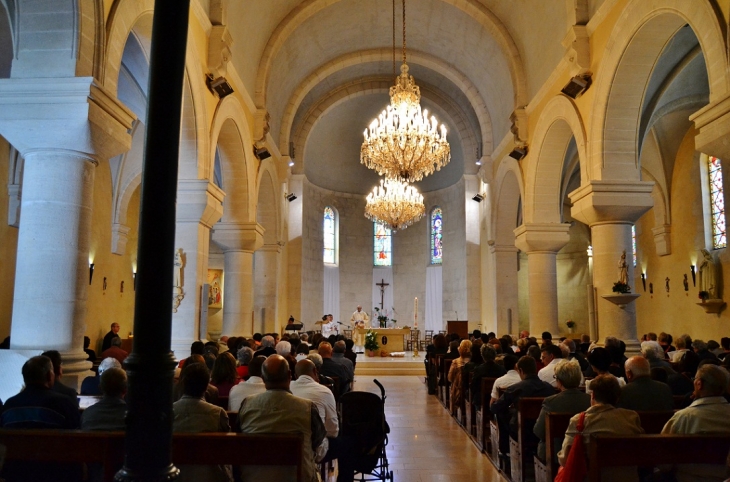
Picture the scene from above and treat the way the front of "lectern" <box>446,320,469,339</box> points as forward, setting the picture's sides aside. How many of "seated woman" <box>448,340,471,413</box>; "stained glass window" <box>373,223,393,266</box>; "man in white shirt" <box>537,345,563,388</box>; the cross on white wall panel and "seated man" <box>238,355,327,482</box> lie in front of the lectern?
3

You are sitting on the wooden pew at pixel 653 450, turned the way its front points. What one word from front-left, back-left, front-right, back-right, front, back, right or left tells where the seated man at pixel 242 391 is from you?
left

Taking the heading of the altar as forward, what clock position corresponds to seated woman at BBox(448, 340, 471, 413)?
The seated woman is roughly at 12 o'clock from the altar.

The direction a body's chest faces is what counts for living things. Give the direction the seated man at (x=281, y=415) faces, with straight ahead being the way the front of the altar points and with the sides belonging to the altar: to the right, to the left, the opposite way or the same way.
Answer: the opposite way

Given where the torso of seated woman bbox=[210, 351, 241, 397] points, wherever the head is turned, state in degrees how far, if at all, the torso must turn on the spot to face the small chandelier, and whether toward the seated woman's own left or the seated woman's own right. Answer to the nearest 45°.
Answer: approximately 45° to the seated woman's own right

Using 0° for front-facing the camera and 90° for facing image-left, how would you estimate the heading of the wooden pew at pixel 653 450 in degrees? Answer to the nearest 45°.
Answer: approximately 180°

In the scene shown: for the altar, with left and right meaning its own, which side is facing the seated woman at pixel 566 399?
front

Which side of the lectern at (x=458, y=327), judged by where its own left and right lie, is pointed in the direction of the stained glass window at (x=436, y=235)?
back

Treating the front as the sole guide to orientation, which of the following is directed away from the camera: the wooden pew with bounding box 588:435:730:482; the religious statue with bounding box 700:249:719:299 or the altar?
the wooden pew

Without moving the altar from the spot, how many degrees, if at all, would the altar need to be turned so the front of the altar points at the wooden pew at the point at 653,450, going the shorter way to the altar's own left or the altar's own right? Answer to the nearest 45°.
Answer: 0° — it already faces it

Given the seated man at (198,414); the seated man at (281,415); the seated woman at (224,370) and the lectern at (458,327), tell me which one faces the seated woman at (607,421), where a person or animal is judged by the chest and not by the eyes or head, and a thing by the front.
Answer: the lectern

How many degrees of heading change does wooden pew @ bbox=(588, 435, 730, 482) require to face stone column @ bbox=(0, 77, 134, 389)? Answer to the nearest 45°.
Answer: approximately 90° to its left

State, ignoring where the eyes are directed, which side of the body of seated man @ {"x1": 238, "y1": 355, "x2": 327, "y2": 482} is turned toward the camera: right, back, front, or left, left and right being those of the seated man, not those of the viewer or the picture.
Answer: back

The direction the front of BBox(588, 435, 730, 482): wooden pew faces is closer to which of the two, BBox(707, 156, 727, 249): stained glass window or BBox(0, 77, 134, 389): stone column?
the stained glass window

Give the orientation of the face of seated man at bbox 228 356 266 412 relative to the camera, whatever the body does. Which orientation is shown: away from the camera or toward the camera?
away from the camera

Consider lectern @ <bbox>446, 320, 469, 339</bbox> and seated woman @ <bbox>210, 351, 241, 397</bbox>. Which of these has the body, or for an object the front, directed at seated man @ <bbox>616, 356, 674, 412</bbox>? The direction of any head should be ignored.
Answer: the lectern

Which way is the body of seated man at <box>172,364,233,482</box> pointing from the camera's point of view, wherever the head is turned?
away from the camera

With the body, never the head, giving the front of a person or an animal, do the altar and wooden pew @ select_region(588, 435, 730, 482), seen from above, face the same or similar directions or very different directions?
very different directions

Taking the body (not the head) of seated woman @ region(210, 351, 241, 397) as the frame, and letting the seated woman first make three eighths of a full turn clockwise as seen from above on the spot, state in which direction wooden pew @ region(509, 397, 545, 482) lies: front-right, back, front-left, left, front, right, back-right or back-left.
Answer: front-left

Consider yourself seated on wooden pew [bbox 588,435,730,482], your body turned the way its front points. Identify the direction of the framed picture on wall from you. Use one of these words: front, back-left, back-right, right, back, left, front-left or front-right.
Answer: front-left

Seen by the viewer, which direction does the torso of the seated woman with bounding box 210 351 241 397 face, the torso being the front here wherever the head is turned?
away from the camera
